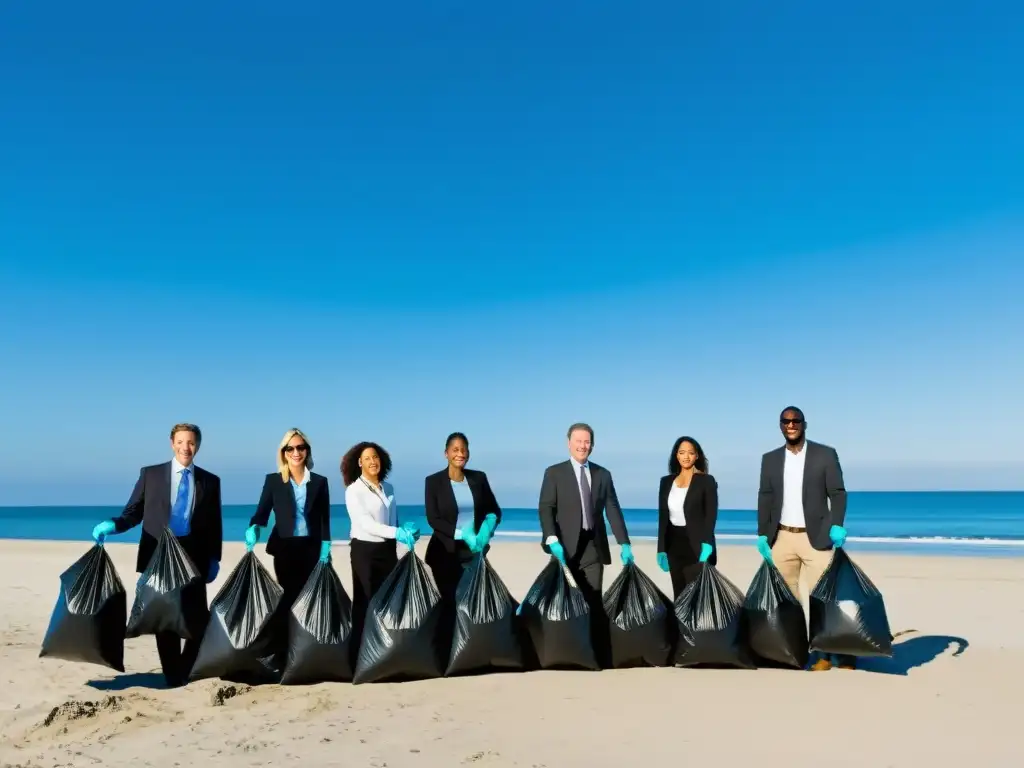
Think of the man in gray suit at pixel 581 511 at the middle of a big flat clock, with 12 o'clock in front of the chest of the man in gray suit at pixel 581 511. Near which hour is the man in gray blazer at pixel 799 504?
the man in gray blazer at pixel 799 504 is roughly at 9 o'clock from the man in gray suit at pixel 581 511.

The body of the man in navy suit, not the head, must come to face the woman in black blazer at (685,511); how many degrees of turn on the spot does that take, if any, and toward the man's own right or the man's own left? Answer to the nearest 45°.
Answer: approximately 90° to the man's own left

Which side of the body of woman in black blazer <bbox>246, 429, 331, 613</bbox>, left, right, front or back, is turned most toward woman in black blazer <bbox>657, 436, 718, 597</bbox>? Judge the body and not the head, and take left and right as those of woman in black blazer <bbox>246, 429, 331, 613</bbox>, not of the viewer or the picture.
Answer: left

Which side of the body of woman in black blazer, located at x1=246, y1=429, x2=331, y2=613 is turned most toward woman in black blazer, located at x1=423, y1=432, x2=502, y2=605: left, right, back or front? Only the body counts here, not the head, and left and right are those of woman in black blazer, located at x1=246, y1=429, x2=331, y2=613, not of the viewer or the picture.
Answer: left
